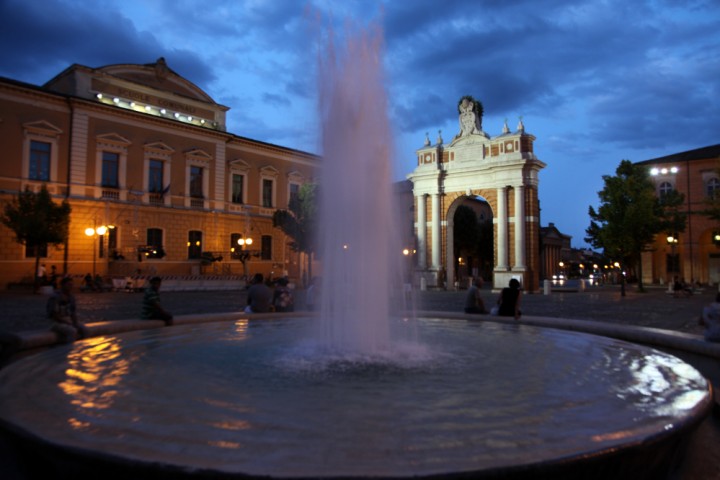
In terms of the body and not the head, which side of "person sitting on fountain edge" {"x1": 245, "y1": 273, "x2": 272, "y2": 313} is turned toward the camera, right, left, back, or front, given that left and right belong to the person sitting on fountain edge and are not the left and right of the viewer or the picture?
back

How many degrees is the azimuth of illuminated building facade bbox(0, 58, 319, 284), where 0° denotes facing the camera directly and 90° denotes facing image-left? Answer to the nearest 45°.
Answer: approximately 315°

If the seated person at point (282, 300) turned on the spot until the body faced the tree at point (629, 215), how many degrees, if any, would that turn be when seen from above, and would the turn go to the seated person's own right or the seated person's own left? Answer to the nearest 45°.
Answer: approximately 45° to the seated person's own right

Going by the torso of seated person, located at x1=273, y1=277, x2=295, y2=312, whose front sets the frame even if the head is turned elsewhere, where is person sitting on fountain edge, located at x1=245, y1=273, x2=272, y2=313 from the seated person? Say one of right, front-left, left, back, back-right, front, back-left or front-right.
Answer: back-left

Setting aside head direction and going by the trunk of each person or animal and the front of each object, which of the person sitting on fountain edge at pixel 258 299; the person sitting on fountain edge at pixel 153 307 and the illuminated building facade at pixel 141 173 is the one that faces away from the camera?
the person sitting on fountain edge at pixel 258 299

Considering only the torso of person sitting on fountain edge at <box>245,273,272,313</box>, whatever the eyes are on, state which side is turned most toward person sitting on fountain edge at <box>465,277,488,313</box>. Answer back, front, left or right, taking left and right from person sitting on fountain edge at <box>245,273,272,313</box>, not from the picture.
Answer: right

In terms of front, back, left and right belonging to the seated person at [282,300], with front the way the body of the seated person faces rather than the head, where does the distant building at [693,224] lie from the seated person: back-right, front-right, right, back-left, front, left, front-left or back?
front-right

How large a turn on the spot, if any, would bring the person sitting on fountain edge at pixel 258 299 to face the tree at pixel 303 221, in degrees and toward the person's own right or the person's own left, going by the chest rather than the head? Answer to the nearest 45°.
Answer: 0° — they already face it

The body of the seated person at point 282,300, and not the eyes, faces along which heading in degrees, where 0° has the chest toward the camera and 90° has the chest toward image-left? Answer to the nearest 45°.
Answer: approximately 180°

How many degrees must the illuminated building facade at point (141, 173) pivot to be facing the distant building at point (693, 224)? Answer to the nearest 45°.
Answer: approximately 45° to its left
